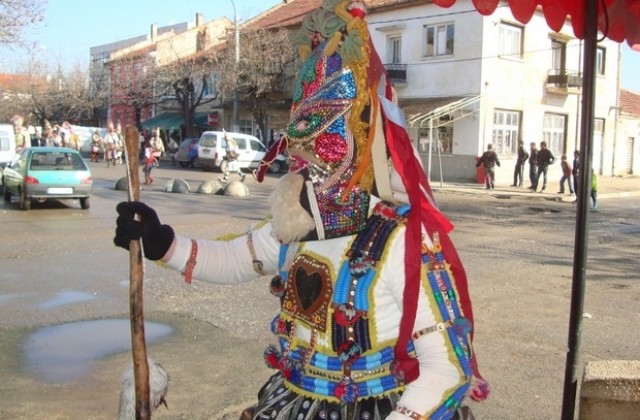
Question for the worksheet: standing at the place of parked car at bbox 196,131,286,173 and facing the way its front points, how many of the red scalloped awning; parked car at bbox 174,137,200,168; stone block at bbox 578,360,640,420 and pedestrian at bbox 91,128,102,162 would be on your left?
2

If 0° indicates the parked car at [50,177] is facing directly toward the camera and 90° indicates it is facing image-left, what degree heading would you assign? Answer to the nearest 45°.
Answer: approximately 180°

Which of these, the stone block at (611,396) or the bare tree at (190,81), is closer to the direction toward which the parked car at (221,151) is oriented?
the bare tree

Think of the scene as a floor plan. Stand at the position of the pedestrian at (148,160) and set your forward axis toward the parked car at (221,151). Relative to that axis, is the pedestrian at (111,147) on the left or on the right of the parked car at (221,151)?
left

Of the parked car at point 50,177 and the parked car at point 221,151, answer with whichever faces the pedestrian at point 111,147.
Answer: the parked car at point 50,177
